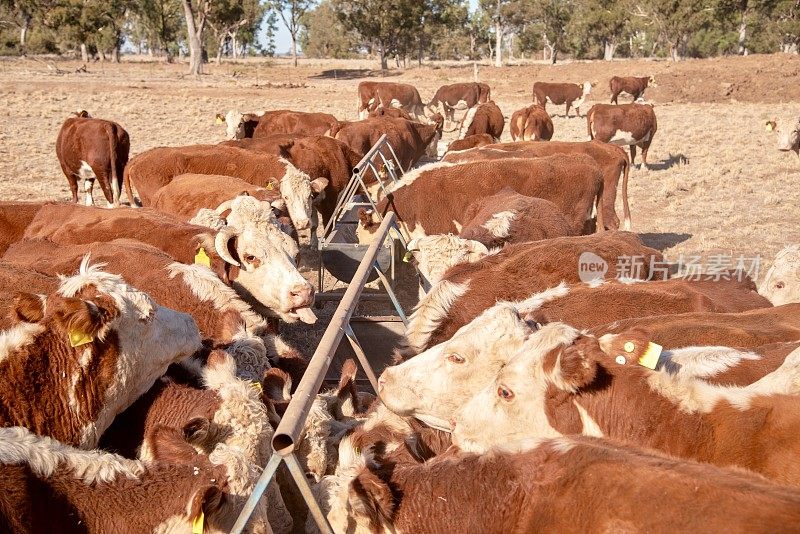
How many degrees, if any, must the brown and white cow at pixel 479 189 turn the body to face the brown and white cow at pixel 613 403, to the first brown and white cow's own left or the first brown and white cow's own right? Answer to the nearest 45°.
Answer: approximately 90° to the first brown and white cow's own left

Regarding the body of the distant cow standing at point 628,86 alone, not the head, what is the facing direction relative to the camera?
to the viewer's right

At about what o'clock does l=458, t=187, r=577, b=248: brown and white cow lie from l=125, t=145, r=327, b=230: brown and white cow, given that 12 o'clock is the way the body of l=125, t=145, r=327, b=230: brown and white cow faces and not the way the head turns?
l=458, t=187, r=577, b=248: brown and white cow is roughly at 2 o'clock from l=125, t=145, r=327, b=230: brown and white cow.

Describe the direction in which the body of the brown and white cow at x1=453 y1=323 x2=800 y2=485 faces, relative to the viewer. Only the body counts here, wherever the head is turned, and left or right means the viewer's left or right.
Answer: facing to the left of the viewer

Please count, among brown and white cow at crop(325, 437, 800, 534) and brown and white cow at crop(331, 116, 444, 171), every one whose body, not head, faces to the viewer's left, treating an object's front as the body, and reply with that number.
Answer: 1

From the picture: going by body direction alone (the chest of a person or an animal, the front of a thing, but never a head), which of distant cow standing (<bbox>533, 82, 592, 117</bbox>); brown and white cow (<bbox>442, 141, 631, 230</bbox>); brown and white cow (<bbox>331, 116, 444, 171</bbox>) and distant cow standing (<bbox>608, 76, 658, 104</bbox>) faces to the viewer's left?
brown and white cow (<bbox>442, 141, 631, 230</bbox>)

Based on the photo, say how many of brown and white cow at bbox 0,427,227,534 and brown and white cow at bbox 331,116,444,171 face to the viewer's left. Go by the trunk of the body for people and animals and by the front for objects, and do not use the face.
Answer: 0

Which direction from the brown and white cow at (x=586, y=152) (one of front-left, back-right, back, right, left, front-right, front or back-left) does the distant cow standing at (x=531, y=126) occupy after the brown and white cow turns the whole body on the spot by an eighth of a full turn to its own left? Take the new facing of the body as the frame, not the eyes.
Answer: back-right

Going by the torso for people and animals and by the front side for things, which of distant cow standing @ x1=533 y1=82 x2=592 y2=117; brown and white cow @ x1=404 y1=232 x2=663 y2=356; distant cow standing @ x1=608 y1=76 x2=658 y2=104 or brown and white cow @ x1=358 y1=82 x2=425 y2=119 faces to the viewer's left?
brown and white cow @ x1=404 y1=232 x2=663 y2=356

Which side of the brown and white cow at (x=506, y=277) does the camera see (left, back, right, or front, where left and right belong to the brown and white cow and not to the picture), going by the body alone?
left
